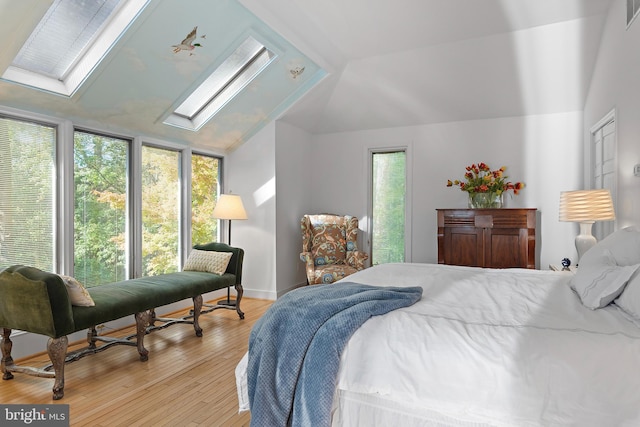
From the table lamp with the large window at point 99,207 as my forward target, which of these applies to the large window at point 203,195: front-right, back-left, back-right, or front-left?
front-right

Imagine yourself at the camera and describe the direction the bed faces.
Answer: facing to the left of the viewer

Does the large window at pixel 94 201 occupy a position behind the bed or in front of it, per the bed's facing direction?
in front

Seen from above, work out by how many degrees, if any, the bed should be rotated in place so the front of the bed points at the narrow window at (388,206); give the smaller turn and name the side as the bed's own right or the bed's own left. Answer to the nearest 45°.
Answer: approximately 90° to the bed's own right

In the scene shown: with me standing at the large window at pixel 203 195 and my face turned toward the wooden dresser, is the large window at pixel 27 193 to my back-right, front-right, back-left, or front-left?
back-right

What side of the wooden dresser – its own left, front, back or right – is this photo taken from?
front

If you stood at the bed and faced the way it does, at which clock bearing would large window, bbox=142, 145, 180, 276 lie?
The large window is roughly at 1 o'clock from the bed.

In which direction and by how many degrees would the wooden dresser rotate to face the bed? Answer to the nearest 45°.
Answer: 0° — it already faces it

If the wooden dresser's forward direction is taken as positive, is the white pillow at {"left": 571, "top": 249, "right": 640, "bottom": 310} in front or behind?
in front

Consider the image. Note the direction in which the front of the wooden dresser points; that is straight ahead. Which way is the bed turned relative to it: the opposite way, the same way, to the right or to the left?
to the right

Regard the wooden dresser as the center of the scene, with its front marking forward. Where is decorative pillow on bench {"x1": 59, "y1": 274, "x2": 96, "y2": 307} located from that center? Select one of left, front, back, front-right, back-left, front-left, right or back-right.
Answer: front-right

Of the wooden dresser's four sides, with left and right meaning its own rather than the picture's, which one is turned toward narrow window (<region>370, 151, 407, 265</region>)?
right

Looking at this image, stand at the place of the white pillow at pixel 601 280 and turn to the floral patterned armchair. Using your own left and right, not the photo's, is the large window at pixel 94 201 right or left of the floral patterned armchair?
left

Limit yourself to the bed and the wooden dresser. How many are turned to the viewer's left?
1

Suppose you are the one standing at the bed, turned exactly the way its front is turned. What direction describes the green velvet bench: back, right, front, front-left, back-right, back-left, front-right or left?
front
